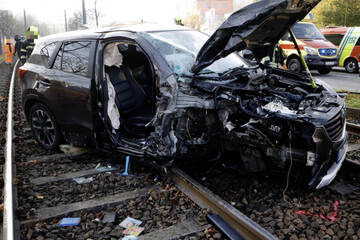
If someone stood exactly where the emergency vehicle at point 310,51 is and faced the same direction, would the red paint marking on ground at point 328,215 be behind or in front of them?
in front

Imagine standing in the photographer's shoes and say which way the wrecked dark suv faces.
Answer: facing the viewer and to the right of the viewer

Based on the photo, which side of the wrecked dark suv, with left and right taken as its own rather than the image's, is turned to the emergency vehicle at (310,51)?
left

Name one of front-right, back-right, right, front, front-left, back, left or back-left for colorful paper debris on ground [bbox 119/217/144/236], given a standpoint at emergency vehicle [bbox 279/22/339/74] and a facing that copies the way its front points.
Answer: front-right

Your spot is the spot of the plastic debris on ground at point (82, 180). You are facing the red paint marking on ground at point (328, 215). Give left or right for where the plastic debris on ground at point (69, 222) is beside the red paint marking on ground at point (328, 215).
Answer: right

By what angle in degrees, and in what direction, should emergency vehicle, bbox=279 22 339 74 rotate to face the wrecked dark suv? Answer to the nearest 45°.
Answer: approximately 45° to its right

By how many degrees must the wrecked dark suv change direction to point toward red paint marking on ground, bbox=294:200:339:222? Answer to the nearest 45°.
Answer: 0° — it already faces it

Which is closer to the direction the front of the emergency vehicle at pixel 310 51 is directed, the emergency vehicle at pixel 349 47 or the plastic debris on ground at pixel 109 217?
the plastic debris on ground

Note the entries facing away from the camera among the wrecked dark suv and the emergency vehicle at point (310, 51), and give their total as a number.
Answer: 0

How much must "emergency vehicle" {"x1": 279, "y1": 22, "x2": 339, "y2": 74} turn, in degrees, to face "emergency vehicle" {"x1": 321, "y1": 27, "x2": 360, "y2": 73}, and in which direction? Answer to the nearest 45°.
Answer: approximately 90° to its left

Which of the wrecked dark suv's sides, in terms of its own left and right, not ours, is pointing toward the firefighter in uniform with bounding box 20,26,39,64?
back

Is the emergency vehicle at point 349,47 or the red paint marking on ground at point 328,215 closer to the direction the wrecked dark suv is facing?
the red paint marking on ground
